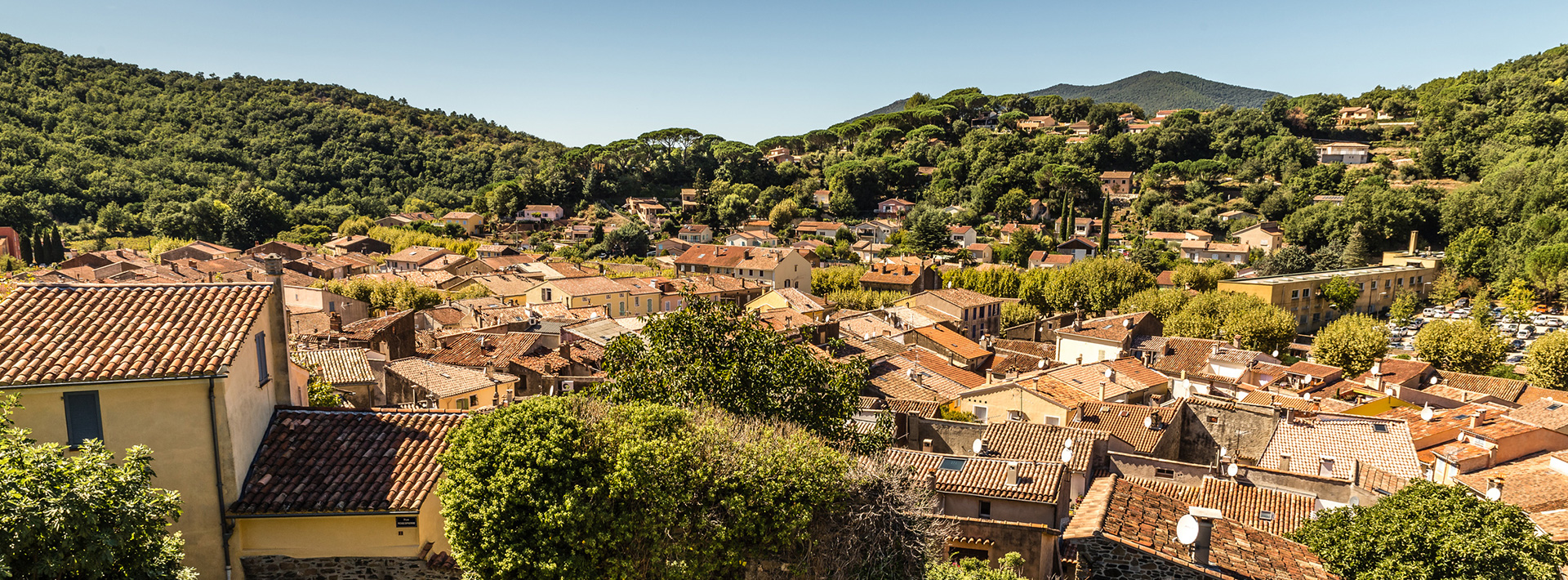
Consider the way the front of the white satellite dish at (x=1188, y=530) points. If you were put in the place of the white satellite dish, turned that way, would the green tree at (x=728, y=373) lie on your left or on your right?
on your right

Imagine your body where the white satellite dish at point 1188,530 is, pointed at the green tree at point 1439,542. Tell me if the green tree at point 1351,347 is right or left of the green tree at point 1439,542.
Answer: left

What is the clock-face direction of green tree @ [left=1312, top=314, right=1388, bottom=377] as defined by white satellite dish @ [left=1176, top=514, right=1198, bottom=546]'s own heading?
The green tree is roughly at 5 o'clock from the white satellite dish.

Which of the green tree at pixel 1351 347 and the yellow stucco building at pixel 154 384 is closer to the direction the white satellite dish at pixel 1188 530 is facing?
the yellow stucco building

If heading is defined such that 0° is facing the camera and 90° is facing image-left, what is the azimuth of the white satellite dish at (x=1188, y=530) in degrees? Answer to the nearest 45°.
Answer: approximately 45°

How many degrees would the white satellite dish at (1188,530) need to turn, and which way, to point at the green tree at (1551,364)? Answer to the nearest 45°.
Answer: approximately 135° to its right
